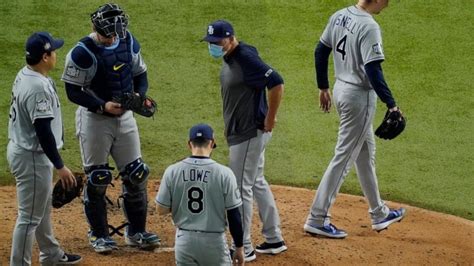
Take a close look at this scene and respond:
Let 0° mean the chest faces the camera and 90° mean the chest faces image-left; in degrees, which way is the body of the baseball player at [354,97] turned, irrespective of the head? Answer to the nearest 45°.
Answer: approximately 225°

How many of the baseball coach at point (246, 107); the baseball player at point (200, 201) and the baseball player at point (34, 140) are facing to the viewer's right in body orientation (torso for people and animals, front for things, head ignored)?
1

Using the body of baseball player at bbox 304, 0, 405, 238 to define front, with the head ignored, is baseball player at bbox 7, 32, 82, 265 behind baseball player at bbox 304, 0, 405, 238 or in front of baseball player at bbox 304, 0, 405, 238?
behind

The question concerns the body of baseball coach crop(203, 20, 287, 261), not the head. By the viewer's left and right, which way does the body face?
facing the viewer and to the left of the viewer

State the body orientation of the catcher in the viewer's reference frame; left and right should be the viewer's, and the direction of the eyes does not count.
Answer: facing the viewer and to the right of the viewer

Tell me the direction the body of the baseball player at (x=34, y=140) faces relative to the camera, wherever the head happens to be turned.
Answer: to the viewer's right

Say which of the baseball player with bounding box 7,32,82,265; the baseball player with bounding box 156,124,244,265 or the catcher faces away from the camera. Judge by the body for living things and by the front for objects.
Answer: the baseball player with bounding box 156,124,244,265

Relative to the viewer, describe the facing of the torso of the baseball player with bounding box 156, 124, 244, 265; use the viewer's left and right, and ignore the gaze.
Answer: facing away from the viewer

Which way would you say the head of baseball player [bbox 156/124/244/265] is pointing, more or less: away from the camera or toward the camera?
away from the camera

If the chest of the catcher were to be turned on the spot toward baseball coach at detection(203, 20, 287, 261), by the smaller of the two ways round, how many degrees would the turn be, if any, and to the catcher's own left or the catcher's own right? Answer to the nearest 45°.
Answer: approximately 45° to the catcher's own left
